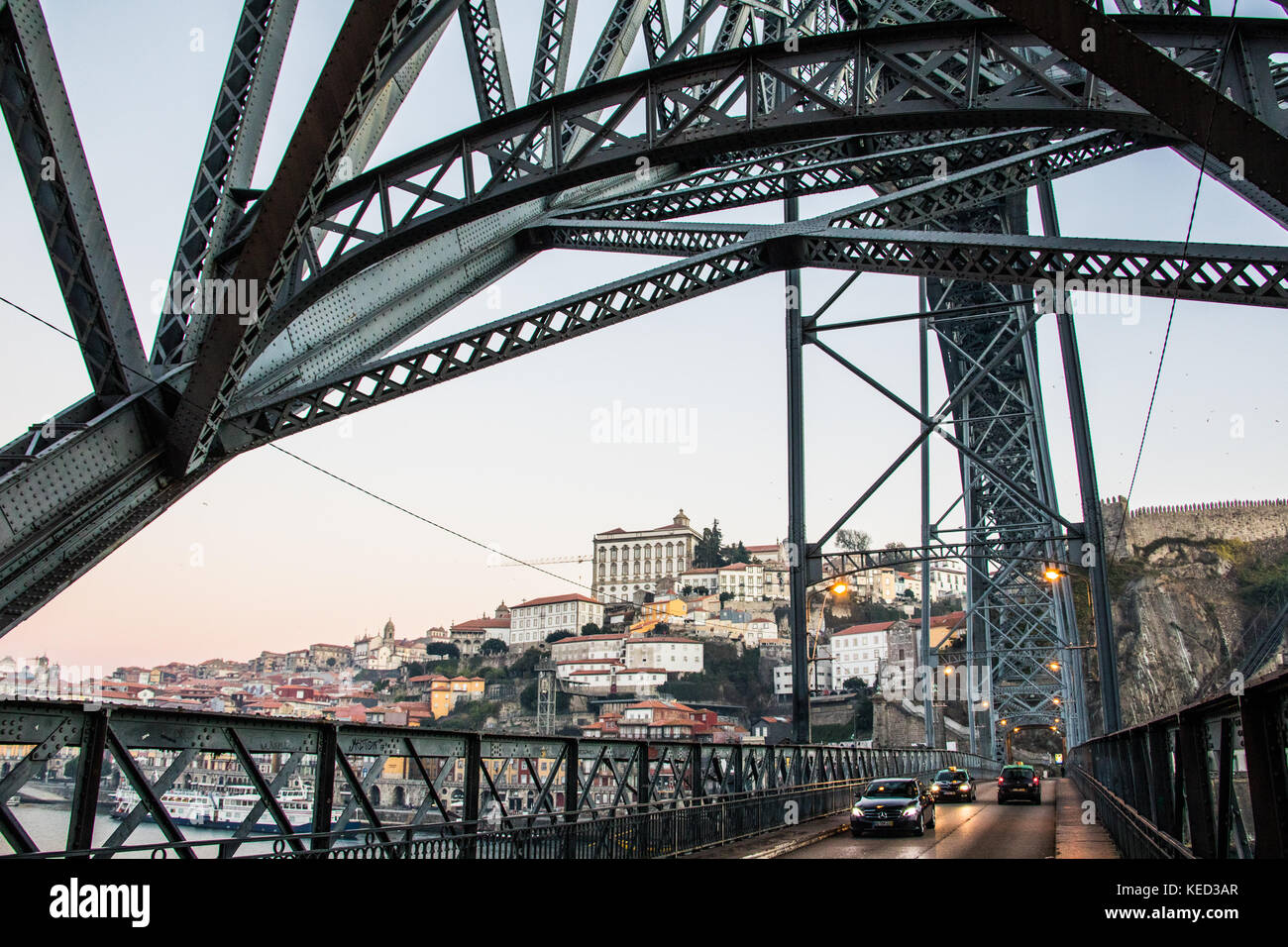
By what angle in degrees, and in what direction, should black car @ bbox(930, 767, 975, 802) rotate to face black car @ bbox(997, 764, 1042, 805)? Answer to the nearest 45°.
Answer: approximately 45° to its left

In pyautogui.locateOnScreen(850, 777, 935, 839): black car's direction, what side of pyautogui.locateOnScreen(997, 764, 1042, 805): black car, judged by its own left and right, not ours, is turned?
back

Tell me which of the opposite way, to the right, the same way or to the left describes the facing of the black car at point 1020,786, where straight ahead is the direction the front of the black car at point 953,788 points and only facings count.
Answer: the opposite way

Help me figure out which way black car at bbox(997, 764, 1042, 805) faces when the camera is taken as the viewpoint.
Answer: facing away from the viewer

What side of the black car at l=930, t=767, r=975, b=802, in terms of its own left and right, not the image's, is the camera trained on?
front

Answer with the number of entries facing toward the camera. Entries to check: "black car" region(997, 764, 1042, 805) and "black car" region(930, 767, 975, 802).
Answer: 1

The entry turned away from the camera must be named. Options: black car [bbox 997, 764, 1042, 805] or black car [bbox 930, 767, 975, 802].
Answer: black car [bbox 997, 764, 1042, 805]

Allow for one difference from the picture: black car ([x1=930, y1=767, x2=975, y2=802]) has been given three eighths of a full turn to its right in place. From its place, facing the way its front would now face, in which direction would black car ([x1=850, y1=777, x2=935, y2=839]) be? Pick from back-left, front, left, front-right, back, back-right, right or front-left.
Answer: back-left
